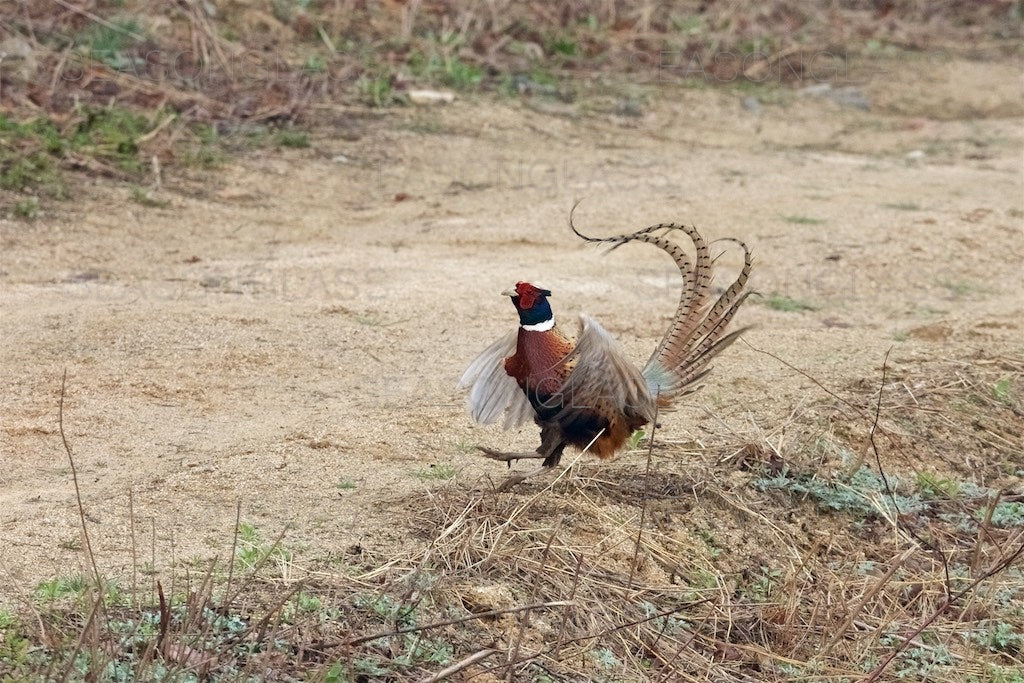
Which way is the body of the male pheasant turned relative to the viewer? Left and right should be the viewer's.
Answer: facing the viewer and to the left of the viewer

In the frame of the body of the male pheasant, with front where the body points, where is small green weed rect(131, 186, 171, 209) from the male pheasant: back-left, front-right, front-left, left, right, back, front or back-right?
right

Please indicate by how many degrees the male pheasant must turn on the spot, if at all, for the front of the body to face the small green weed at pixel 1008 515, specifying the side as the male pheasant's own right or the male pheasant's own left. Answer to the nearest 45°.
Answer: approximately 135° to the male pheasant's own left

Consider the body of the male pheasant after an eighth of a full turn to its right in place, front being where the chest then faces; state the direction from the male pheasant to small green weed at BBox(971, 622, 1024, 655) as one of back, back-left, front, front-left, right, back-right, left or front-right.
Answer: back

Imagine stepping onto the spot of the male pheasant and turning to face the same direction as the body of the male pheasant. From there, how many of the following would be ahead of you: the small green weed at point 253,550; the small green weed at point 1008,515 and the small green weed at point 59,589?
2

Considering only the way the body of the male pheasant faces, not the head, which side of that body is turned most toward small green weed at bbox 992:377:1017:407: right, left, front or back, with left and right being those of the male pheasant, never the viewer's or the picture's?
back

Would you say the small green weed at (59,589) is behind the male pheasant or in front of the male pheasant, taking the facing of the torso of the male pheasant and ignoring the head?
in front

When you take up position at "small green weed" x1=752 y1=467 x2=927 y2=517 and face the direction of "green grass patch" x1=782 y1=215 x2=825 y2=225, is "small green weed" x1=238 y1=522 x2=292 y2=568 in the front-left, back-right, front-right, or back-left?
back-left

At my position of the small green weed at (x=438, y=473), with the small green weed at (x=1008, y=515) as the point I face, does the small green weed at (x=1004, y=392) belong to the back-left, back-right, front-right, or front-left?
front-left

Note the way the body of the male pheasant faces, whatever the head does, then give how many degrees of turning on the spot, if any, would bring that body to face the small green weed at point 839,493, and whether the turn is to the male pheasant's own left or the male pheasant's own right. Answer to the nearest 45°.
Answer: approximately 135° to the male pheasant's own left

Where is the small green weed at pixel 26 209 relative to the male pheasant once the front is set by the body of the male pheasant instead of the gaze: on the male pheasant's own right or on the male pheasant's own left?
on the male pheasant's own right

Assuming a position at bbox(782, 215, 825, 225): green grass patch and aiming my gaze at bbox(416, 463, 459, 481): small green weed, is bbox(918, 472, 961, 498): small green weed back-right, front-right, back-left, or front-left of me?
front-left

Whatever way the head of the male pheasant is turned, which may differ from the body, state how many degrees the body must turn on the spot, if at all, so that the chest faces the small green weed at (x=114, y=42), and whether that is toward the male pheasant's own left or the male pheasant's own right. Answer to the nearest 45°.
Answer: approximately 90° to the male pheasant's own right

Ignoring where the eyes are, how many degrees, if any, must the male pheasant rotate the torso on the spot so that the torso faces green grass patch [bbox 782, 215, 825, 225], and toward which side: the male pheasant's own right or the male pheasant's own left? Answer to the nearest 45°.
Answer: approximately 135° to the male pheasant's own right

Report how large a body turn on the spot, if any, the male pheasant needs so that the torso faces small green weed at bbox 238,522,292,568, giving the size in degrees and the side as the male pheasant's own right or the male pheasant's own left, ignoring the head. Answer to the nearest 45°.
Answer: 0° — it already faces it
